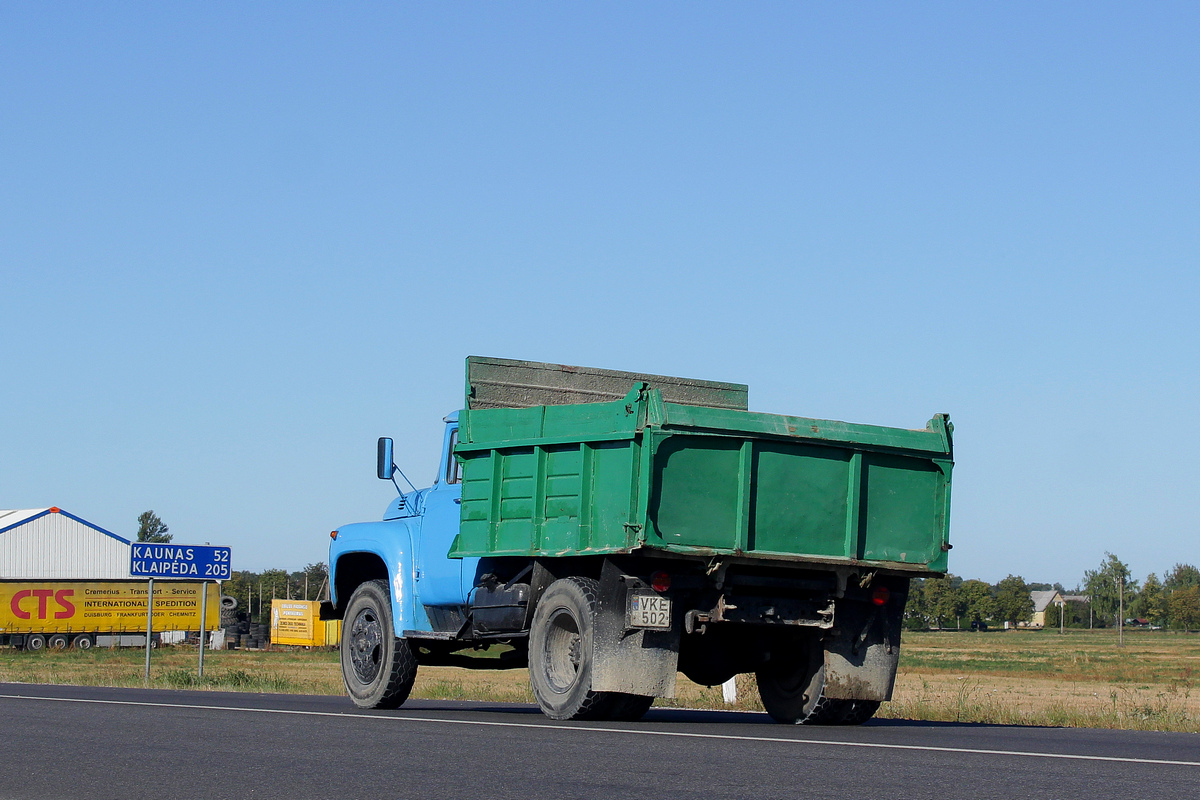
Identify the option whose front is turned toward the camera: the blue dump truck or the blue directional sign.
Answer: the blue directional sign

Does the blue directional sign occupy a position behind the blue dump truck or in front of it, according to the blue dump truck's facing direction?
in front

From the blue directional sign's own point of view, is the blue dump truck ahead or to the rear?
ahead

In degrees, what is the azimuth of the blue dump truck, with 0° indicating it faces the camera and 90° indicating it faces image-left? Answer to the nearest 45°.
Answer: approximately 135°

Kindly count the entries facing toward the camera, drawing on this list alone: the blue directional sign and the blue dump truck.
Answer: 1

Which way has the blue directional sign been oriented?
toward the camera
